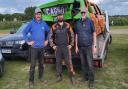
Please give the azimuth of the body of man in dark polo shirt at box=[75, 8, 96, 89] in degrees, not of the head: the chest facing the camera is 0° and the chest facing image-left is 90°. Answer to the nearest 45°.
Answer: approximately 0°

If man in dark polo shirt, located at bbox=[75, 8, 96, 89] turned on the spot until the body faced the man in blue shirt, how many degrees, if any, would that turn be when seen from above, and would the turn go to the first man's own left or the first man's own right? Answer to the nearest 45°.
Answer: approximately 90° to the first man's own right
